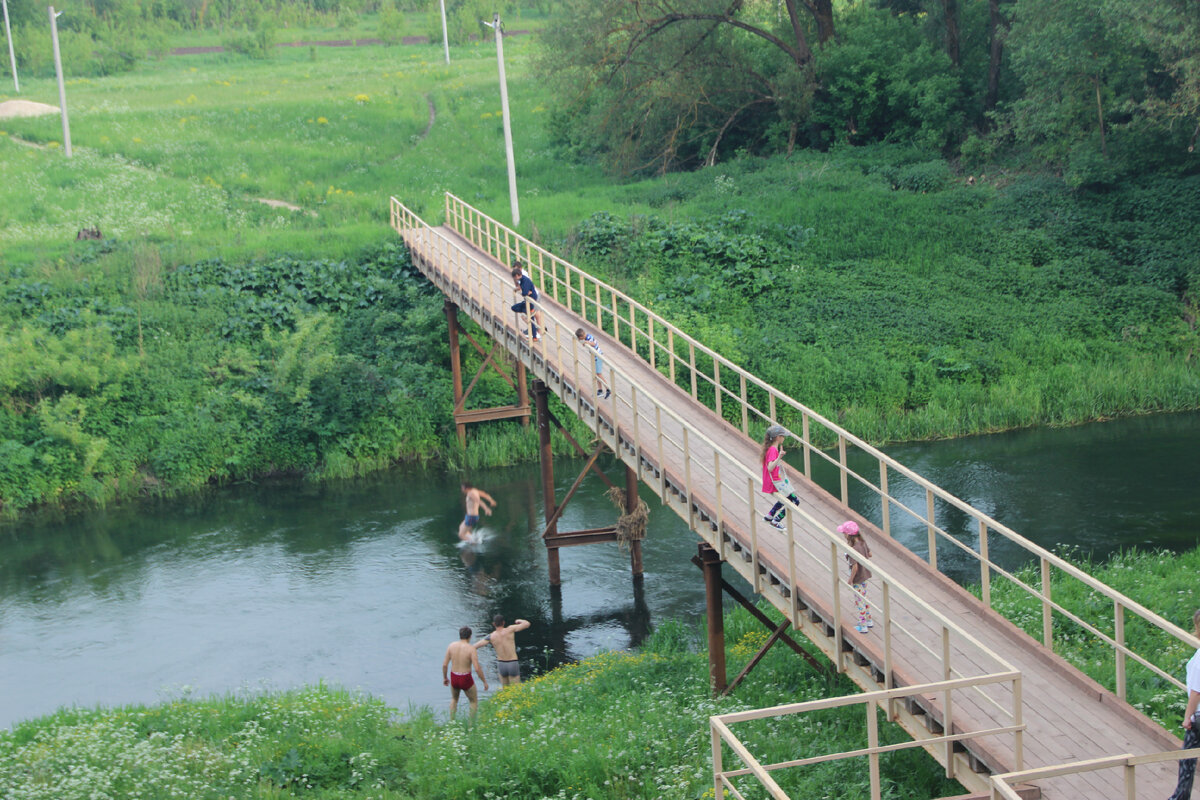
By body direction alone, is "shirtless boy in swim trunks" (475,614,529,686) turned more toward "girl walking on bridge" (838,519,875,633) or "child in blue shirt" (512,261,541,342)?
the child in blue shirt

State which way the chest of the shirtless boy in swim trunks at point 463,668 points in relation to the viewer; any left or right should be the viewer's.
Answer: facing away from the viewer

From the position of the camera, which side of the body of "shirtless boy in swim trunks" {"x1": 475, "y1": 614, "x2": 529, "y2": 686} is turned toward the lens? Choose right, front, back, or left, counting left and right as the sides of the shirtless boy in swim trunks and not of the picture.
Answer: back

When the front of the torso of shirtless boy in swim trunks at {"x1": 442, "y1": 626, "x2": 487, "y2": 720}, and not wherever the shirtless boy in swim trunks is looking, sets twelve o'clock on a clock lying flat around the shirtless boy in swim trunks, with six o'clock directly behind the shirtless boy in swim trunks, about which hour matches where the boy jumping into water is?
The boy jumping into water is roughly at 12 o'clock from the shirtless boy in swim trunks.

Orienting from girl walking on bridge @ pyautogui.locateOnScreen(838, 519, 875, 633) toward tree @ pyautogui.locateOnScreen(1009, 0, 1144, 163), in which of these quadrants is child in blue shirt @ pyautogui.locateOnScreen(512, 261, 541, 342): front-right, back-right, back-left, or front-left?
front-left

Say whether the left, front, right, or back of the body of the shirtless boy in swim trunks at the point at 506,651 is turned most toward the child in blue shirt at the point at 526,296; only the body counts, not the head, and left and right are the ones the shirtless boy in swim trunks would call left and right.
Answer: front

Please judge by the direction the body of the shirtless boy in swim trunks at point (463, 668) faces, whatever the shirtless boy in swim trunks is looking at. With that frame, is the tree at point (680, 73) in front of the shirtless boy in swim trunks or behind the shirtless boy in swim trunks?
in front

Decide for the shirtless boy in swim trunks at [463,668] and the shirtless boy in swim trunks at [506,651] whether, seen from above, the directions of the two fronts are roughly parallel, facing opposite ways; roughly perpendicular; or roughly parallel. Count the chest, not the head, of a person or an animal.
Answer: roughly parallel

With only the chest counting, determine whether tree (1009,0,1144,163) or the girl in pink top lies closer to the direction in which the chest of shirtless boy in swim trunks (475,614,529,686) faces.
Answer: the tree

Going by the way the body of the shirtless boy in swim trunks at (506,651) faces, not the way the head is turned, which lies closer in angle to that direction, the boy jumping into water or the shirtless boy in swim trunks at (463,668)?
the boy jumping into water

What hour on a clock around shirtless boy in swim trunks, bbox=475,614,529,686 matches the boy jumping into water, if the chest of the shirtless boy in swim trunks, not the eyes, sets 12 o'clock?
The boy jumping into water is roughly at 12 o'clock from the shirtless boy in swim trunks.
